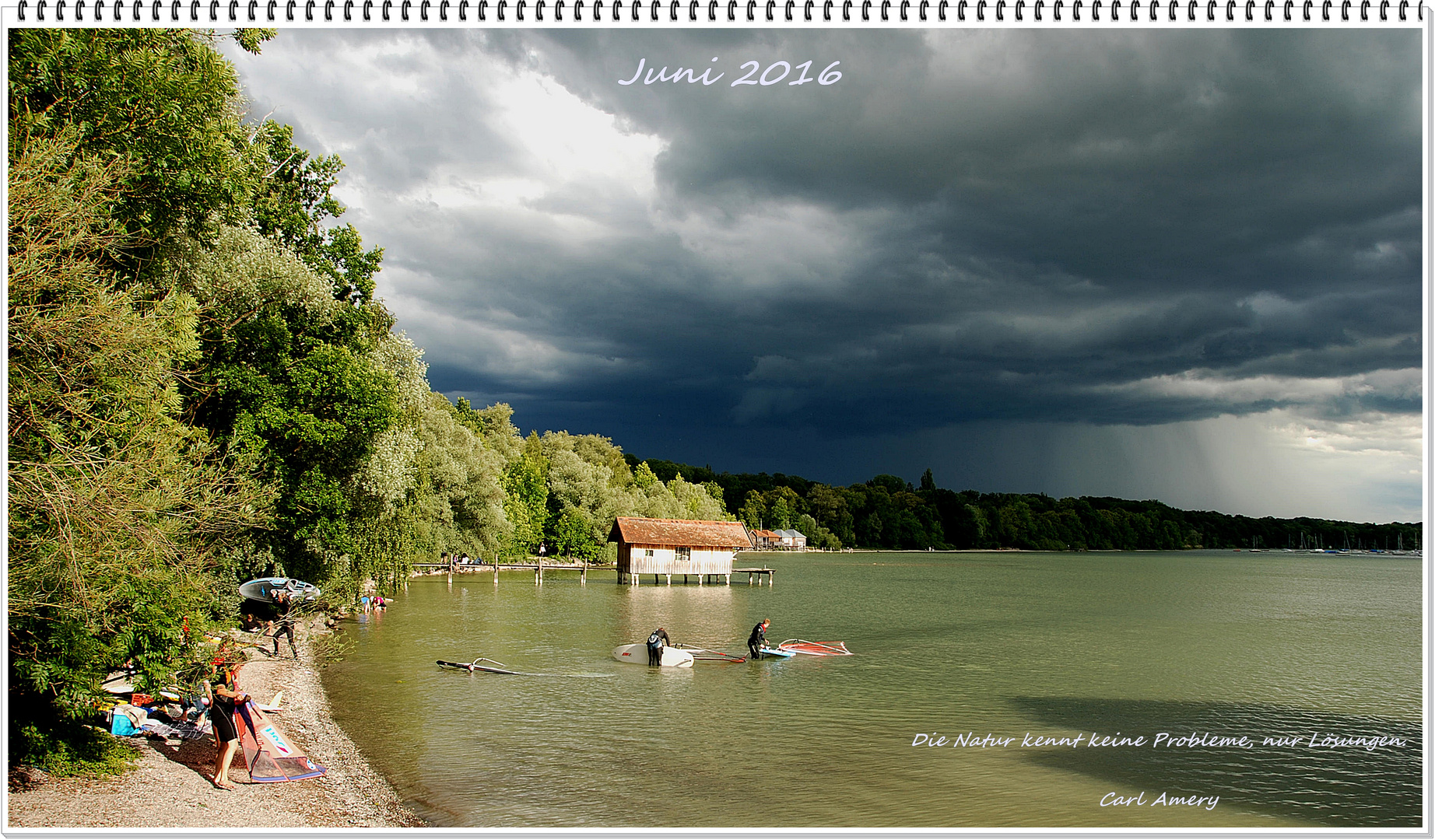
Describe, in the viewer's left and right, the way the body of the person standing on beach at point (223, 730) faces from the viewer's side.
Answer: facing to the right of the viewer

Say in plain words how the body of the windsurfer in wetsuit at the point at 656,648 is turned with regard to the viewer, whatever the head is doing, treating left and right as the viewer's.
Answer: facing away from the viewer and to the right of the viewer

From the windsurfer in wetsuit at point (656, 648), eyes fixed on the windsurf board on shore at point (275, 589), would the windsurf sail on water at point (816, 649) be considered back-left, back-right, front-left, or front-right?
back-right
